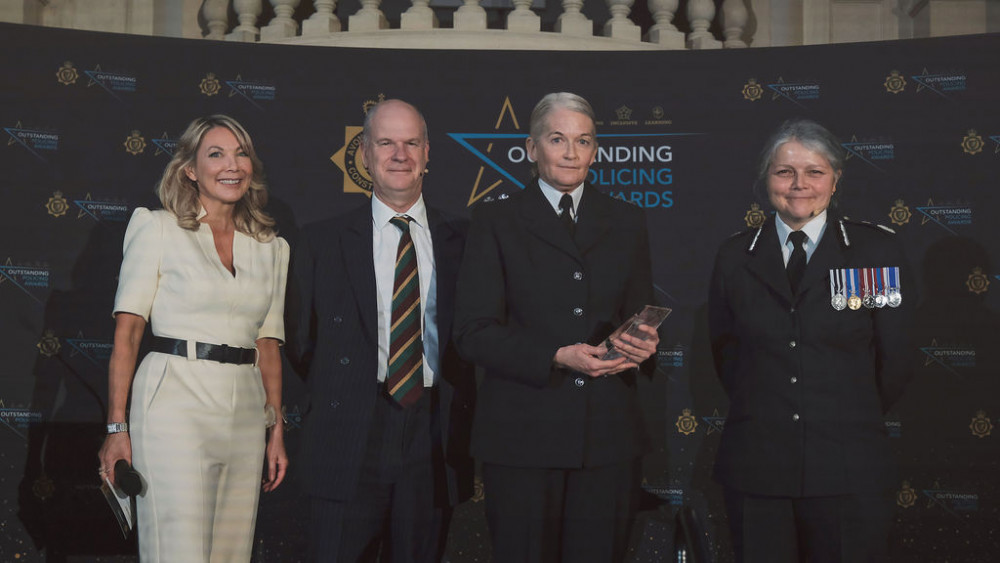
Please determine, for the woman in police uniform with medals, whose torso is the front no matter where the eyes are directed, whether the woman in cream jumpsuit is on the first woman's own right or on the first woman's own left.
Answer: on the first woman's own right

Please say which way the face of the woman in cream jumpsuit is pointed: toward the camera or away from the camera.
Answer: toward the camera

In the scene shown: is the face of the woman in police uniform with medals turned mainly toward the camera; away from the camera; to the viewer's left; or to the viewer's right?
toward the camera

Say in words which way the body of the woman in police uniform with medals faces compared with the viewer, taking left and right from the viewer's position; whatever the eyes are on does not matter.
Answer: facing the viewer
